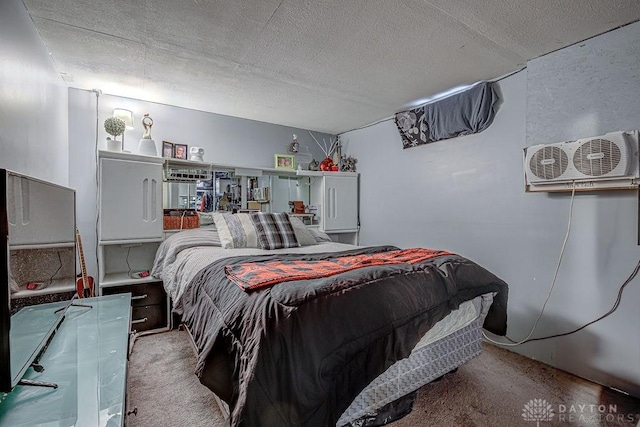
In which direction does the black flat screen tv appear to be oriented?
to the viewer's right

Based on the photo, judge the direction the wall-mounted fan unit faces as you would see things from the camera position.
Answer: facing the viewer and to the left of the viewer

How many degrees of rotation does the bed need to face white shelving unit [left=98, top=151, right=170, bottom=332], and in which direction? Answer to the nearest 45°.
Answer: approximately 180°

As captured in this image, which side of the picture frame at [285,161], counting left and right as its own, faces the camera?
front

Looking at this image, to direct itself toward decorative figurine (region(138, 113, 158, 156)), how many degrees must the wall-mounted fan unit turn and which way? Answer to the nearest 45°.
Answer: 0° — it already faces it

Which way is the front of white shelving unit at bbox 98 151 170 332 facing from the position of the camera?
facing the viewer and to the right of the viewer

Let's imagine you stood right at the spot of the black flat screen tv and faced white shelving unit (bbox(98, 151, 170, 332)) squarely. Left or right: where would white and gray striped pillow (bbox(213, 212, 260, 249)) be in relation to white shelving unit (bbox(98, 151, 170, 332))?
right

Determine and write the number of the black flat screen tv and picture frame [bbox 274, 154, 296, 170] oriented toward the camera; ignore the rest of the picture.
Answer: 1

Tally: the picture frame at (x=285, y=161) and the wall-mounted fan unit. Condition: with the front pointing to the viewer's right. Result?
0

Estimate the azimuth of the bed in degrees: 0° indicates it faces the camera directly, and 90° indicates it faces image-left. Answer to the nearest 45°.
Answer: approximately 315°

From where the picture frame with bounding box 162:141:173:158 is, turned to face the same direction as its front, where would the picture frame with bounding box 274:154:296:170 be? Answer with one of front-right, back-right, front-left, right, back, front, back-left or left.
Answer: front-left

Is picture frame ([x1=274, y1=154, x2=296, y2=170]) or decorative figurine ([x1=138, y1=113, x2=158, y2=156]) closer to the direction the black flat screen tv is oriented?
the picture frame

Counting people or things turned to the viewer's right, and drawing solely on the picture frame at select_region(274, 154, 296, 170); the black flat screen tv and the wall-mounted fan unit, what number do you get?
1

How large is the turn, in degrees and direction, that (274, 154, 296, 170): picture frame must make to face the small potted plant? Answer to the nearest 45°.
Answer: approximately 45° to its right
